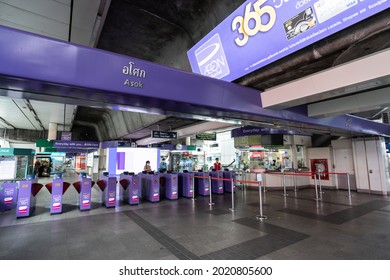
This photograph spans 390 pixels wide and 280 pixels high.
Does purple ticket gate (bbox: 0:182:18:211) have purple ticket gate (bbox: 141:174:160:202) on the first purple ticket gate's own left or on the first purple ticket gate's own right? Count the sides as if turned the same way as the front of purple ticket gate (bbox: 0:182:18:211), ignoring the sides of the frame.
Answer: on the first purple ticket gate's own left

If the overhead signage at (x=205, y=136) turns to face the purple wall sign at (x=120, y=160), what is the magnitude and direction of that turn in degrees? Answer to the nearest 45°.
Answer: approximately 90° to its right

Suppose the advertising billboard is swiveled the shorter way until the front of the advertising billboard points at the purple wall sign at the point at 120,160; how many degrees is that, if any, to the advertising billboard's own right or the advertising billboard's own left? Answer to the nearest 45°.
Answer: approximately 90° to the advertising billboard's own right

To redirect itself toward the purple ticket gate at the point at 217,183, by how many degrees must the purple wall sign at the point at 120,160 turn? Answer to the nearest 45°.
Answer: approximately 45° to its left

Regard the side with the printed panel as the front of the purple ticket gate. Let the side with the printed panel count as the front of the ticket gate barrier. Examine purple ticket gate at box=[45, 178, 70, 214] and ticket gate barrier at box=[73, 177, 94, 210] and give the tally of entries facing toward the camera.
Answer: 2

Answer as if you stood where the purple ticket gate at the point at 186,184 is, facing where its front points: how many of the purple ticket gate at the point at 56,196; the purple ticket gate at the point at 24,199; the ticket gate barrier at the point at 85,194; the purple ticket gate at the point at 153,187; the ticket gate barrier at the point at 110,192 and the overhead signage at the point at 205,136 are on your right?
5

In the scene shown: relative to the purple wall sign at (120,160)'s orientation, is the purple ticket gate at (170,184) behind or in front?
in front
